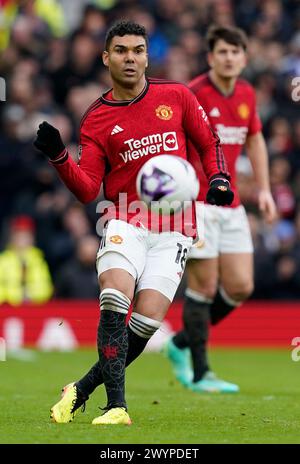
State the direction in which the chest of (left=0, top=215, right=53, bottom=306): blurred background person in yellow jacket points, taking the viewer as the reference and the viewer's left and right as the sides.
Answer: facing the viewer

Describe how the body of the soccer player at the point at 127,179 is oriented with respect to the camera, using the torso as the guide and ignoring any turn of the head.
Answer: toward the camera

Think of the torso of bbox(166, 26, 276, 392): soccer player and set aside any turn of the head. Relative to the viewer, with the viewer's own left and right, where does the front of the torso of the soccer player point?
facing the viewer and to the right of the viewer

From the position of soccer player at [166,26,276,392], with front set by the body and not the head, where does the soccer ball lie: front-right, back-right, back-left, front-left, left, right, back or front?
front-right

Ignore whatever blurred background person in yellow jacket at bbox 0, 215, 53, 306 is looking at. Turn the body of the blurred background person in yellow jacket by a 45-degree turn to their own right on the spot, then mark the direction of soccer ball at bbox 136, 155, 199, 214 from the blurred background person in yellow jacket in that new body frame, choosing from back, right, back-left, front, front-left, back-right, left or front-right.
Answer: front-left

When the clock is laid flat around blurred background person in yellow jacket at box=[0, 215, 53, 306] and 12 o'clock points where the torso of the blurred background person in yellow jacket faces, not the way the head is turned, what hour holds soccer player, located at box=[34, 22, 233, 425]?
The soccer player is roughly at 12 o'clock from the blurred background person in yellow jacket.

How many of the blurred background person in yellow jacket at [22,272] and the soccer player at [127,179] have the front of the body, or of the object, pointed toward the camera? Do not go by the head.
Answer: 2

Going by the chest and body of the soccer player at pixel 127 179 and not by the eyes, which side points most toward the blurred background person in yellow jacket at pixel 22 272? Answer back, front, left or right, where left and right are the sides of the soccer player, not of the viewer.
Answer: back

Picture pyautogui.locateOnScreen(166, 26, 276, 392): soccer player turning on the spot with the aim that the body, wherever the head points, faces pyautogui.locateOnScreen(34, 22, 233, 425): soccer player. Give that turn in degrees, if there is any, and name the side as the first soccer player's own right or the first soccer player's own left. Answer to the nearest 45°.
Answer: approximately 45° to the first soccer player's own right
